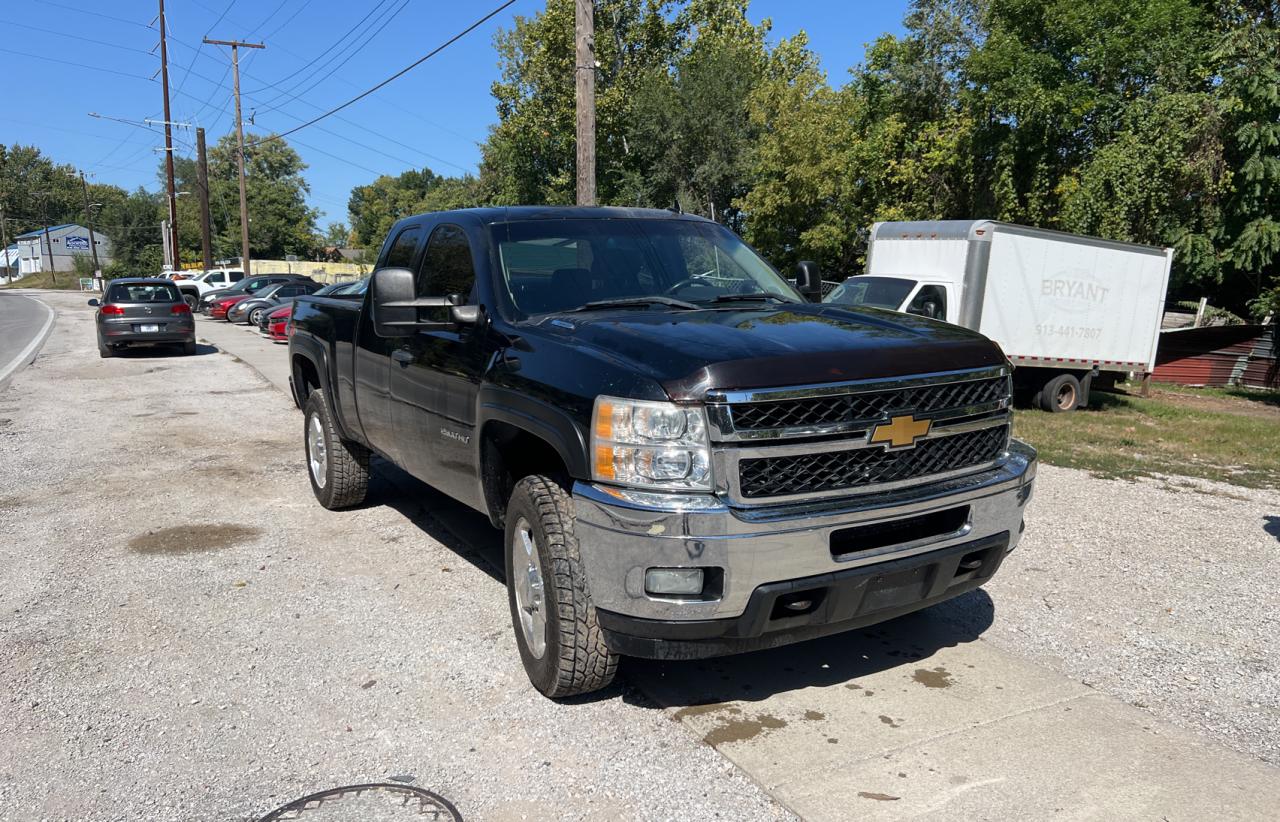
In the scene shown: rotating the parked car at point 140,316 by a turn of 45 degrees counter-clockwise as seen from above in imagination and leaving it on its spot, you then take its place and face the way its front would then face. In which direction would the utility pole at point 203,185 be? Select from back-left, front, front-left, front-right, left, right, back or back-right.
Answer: front-right

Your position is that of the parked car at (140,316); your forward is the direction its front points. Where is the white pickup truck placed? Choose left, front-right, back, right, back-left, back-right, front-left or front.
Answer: front

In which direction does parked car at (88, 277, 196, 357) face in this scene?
away from the camera

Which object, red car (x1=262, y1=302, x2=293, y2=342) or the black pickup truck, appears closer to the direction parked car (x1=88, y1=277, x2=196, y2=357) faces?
the red car

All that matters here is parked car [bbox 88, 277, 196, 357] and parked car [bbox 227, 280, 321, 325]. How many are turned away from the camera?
1

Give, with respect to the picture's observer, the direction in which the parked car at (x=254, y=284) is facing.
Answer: facing the viewer and to the left of the viewer

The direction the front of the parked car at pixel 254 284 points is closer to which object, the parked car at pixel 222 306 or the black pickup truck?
the parked car

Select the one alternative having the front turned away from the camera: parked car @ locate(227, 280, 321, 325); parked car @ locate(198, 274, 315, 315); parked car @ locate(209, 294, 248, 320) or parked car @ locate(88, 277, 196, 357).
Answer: parked car @ locate(88, 277, 196, 357)

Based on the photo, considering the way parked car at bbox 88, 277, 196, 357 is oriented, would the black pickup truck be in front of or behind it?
behind

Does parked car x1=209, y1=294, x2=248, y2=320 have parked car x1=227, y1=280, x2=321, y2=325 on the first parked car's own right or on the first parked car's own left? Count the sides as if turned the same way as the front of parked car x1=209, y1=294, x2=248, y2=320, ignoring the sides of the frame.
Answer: on the first parked car's own left

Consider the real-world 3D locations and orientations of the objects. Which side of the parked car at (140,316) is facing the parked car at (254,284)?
front

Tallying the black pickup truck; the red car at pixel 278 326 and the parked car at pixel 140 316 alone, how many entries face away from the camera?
1

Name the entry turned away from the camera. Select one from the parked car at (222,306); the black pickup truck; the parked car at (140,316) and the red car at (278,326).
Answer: the parked car at (140,316)

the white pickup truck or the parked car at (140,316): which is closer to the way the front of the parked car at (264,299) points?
the parked car

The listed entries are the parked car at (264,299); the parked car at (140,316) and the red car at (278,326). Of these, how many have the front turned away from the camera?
1

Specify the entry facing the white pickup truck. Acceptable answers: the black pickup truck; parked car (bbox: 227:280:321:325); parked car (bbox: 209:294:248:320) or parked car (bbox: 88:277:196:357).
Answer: parked car (bbox: 88:277:196:357)
